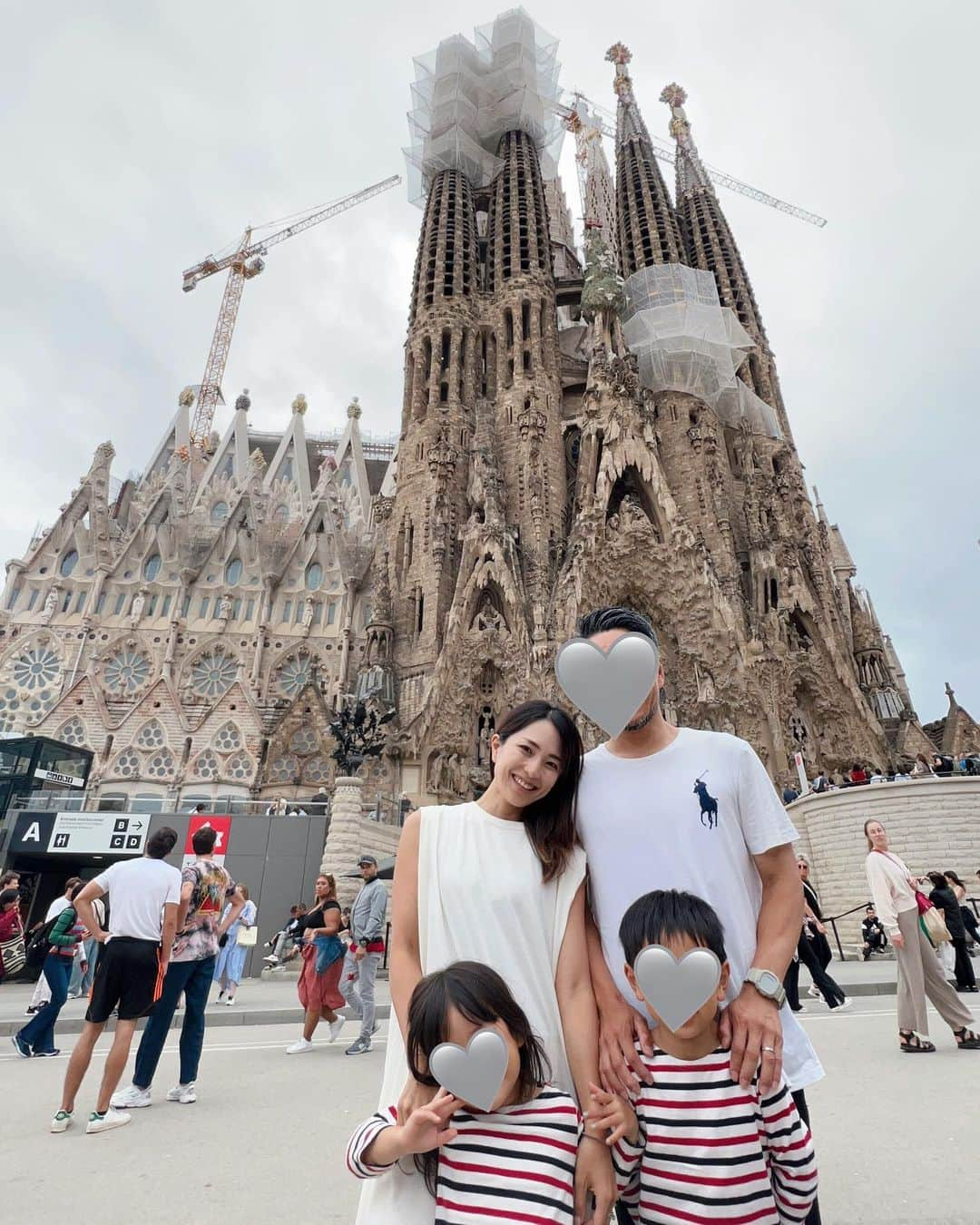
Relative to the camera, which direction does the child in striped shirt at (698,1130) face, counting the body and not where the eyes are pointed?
toward the camera

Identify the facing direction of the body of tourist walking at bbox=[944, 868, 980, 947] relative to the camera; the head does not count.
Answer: to the viewer's left

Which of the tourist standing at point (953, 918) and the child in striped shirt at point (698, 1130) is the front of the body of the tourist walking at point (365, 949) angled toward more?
the child in striped shirt

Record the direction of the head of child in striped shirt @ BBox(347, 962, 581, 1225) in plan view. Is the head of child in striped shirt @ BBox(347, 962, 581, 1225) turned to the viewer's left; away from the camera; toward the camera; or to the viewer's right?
toward the camera

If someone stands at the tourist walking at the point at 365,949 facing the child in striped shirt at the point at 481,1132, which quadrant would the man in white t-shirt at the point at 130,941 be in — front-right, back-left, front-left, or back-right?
front-right

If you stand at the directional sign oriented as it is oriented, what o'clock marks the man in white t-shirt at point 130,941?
The man in white t-shirt is roughly at 12 o'clock from the directional sign.

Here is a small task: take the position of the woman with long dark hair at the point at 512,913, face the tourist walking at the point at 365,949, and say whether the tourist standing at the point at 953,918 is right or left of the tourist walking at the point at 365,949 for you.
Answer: right

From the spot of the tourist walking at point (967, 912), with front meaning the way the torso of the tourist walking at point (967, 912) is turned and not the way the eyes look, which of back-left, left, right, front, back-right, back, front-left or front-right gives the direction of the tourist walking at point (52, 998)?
front-left

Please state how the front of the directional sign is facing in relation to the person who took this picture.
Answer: facing the viewer

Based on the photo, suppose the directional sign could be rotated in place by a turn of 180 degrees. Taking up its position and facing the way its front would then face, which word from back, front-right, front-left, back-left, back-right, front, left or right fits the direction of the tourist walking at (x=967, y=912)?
back-right

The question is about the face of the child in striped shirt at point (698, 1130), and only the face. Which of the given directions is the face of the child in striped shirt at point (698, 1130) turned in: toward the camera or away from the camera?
toward the camera

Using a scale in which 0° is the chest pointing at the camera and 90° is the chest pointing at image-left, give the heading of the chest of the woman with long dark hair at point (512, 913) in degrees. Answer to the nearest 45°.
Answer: approximately 0°

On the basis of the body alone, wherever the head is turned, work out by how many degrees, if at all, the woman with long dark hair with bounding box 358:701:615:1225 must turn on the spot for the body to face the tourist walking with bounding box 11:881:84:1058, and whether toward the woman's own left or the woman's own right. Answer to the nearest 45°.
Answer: approximately 135° to the woman's own right

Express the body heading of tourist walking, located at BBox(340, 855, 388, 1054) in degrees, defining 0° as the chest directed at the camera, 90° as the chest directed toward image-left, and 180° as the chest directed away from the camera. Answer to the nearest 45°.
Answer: approximately 45°

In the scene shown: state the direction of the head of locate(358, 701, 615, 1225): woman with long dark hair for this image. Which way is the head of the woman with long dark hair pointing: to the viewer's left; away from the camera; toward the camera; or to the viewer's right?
toward the camera
